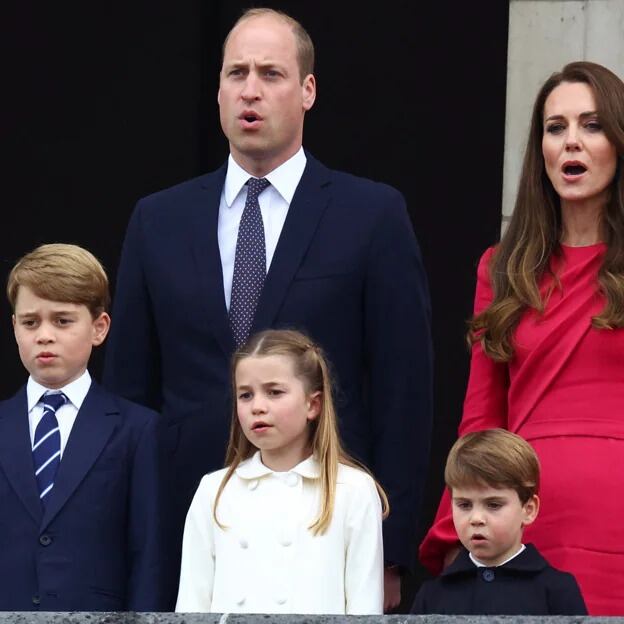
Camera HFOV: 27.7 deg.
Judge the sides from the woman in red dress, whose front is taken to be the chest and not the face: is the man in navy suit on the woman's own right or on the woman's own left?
on the woman's own right

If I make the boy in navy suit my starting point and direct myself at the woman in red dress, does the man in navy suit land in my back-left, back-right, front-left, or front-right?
front-left

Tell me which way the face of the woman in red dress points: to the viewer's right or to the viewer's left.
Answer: to the viewer's left

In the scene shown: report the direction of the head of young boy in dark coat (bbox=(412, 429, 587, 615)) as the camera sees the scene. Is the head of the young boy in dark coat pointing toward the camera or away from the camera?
toward the camera

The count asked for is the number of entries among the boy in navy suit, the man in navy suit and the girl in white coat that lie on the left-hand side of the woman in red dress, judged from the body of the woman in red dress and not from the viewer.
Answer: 0

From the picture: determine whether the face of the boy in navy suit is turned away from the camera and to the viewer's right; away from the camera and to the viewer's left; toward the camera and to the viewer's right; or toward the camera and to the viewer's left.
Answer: toward the camera and to the viewer's left

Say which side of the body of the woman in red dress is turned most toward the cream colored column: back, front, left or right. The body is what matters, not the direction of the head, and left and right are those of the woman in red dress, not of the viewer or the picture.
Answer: back

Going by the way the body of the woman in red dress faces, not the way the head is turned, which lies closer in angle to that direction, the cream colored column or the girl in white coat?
the girl in white coat

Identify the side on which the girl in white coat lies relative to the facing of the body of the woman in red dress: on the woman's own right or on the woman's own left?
on the woman's own right

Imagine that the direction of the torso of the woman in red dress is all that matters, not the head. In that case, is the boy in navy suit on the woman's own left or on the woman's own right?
on the woman's own right

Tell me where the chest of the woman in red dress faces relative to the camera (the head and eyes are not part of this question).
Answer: toward the camera
